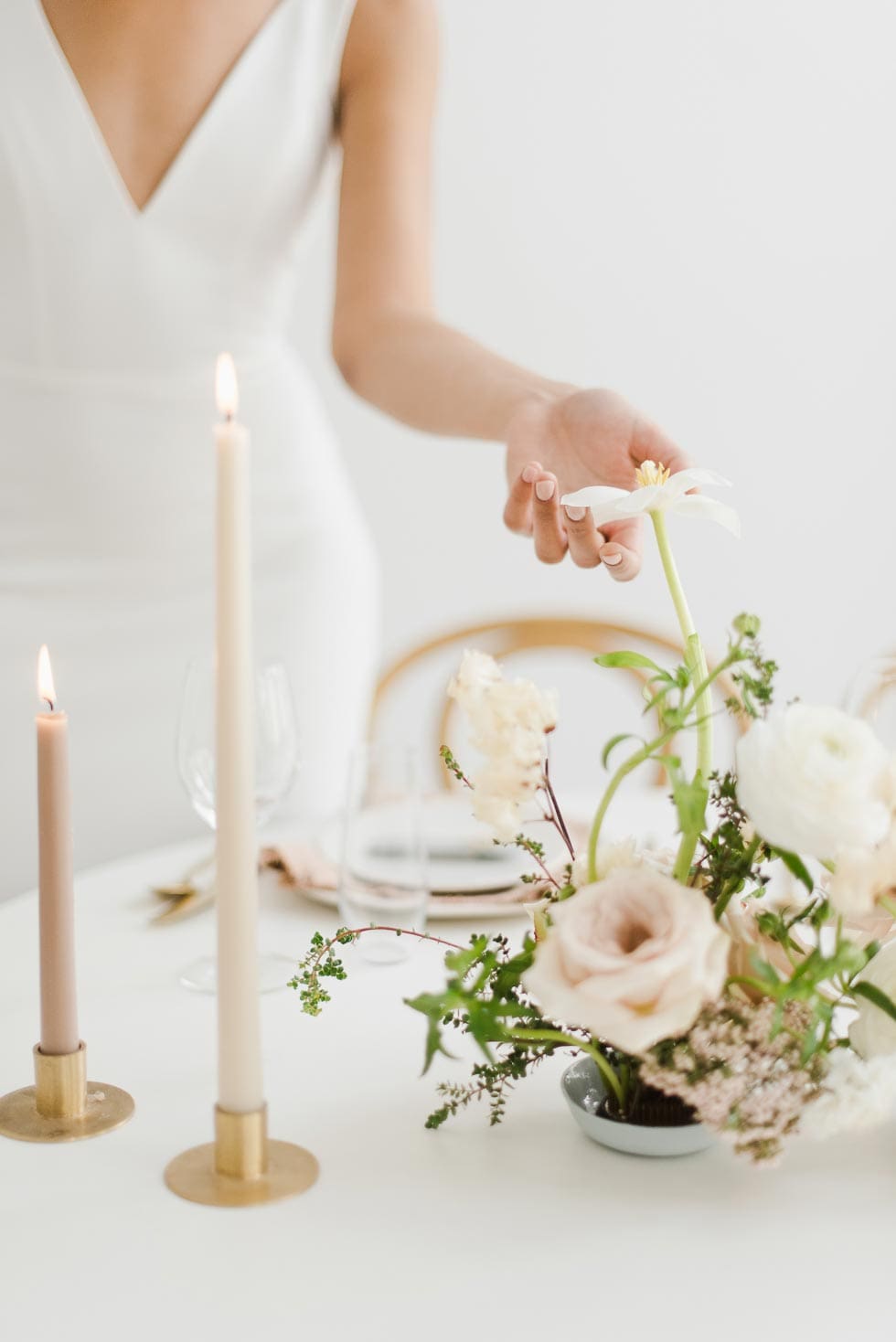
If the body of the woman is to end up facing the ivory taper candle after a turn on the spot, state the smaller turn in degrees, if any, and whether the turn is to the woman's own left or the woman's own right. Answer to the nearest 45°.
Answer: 0° — they already face it

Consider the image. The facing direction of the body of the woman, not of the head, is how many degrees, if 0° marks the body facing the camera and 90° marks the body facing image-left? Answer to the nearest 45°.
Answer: approximately 0°

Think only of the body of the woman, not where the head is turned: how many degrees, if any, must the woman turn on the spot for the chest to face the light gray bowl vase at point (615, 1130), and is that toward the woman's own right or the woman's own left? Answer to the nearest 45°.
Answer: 0° — they already face it

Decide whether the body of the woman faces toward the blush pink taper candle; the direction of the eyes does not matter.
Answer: yes

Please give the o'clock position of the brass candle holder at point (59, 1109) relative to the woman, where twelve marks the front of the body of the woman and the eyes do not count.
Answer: The brass candle holder is roughly at 12 o'clock from the woman.
